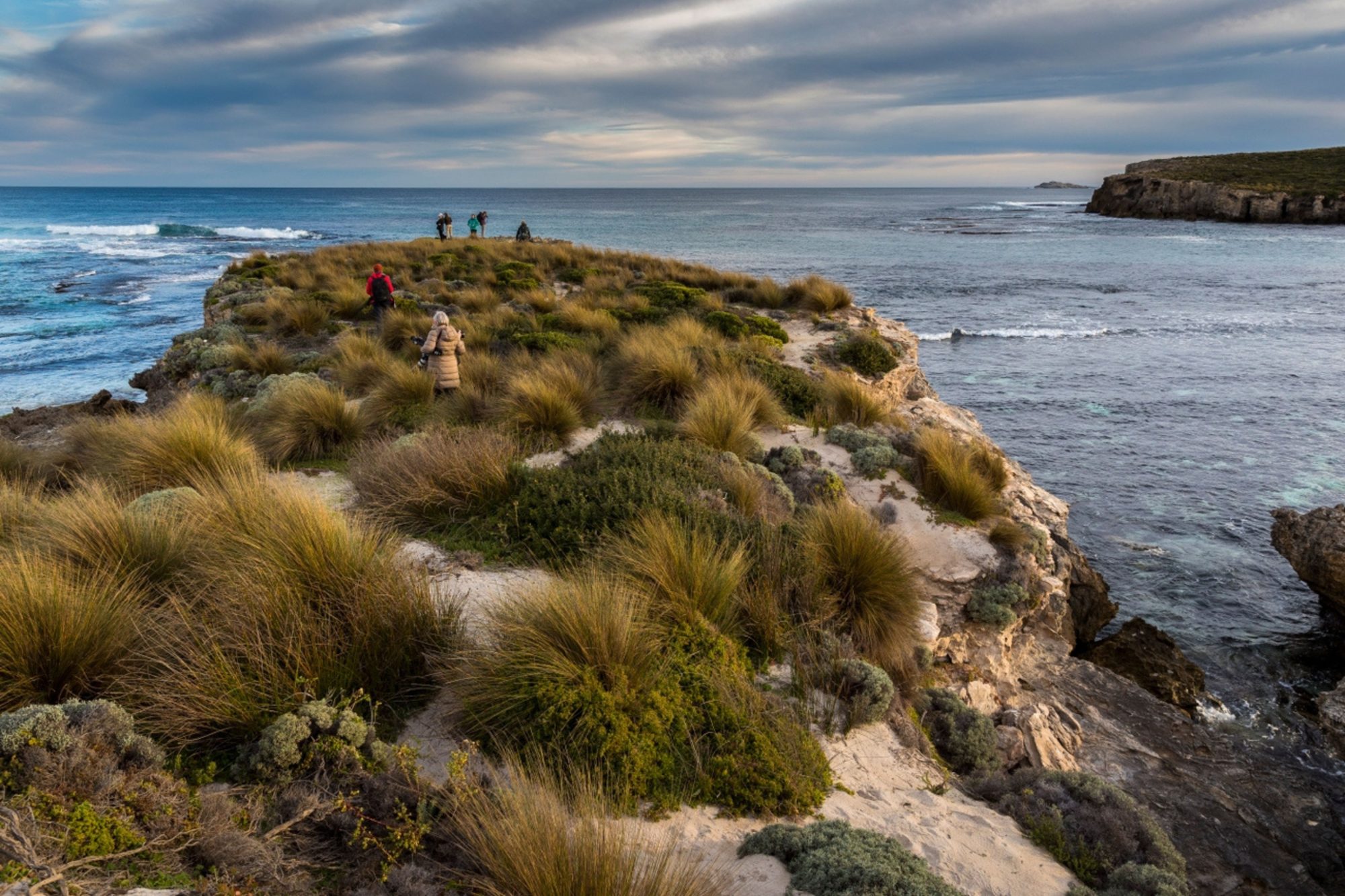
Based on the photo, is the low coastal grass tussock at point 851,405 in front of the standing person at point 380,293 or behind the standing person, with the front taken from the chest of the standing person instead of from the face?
behind

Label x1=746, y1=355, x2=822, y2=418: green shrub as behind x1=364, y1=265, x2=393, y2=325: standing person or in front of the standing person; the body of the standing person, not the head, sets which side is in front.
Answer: behind

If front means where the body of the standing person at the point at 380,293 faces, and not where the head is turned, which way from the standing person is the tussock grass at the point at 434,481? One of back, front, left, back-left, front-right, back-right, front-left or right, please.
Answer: back

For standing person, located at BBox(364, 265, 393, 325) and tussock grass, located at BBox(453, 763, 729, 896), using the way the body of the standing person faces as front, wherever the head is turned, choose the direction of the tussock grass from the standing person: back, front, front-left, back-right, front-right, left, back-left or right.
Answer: back

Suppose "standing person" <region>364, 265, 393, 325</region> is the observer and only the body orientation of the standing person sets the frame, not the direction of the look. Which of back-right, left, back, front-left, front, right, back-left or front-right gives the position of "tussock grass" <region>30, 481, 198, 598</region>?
back

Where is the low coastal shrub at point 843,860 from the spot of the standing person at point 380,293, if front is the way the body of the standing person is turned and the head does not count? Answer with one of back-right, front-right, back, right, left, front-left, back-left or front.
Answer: back

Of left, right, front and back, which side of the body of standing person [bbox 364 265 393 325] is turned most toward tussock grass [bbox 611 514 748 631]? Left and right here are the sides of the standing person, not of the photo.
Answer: back

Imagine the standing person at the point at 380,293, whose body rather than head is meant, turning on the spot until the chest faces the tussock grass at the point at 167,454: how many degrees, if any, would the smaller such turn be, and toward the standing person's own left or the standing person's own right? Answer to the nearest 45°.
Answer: approximately 180°

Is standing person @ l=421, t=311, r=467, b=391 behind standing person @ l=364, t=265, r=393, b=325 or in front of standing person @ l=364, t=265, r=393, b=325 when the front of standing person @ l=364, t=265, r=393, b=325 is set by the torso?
behind

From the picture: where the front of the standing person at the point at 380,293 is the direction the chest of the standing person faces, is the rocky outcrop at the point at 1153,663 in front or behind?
behind

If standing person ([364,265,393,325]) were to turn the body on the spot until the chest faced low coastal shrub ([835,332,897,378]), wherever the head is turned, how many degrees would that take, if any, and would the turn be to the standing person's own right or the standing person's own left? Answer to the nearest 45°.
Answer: approximately 135° to the standing person's own right

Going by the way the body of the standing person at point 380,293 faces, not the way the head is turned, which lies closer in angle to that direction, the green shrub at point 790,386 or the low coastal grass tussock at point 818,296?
the low coastal grass tussock

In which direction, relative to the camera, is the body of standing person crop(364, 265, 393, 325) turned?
away from the camera

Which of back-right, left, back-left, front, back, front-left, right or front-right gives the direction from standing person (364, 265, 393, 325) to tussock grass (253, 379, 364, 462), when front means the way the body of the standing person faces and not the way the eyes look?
back
